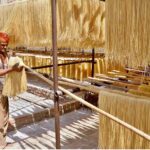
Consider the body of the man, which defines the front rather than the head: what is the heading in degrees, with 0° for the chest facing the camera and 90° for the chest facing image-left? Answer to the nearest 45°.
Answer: approximately 315°

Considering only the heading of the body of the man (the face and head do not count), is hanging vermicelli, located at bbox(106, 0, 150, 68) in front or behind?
in front

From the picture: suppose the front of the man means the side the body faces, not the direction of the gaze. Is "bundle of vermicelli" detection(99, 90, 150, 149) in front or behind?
in front
